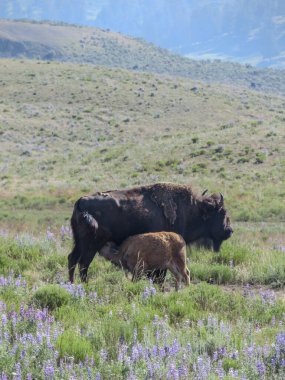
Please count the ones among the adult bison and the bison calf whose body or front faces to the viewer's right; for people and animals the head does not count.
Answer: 1

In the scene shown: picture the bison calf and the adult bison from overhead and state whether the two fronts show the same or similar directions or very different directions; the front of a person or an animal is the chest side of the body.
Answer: very different directions

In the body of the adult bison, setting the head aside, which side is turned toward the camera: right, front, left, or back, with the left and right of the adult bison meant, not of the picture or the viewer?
right

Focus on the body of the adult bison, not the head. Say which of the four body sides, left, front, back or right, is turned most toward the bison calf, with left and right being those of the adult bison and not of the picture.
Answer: right

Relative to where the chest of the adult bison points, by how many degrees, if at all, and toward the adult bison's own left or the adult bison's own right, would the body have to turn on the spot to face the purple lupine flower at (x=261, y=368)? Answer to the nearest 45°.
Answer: approximately 90° to the adult bison's own right

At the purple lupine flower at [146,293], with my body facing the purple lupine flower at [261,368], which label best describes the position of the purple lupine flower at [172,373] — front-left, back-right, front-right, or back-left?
front-right

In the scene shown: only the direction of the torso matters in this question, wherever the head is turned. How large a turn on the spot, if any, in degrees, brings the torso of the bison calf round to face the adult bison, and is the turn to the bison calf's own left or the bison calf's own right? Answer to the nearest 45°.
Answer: approximately 90° to the bison calf's own right

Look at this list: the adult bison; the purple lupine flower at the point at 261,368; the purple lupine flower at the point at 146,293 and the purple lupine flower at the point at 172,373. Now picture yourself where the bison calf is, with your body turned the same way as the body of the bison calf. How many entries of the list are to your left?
3

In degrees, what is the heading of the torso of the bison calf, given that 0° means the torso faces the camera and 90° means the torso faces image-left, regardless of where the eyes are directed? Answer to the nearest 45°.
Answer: approximately 90°

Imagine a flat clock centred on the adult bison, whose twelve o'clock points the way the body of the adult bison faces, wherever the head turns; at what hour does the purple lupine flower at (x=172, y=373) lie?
The purple lupine flower is roughly at 3 o'clock from the adult bison.
